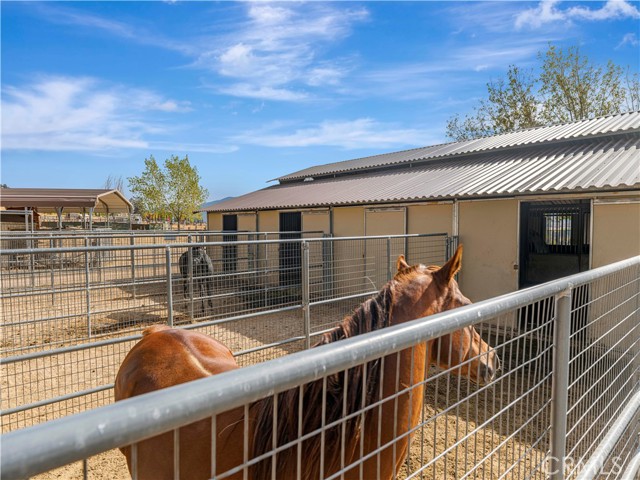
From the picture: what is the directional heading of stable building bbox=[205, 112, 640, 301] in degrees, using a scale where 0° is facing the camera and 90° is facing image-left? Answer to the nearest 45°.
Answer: approximately 45°

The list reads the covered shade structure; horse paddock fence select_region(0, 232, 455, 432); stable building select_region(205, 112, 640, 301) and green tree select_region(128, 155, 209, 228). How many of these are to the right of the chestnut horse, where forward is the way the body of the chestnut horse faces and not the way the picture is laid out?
0

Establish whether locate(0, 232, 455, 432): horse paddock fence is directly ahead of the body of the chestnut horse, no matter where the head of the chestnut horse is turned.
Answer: no

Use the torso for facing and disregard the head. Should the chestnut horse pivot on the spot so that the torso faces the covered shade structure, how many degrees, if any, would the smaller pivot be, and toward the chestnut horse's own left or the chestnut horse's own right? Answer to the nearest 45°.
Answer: approximately 135° to the chestnut horse's own left

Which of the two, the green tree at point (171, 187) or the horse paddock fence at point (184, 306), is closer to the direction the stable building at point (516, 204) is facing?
the horse paddock fence

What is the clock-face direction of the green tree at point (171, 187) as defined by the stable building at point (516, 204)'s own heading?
The green tree is roughly at 3 o'clock from the stable building.

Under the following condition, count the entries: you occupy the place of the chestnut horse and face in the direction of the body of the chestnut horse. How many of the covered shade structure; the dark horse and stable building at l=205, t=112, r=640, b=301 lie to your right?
0

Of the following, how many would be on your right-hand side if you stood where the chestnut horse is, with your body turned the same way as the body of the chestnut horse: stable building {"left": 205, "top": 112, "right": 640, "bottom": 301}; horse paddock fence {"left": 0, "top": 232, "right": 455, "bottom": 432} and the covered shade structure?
0

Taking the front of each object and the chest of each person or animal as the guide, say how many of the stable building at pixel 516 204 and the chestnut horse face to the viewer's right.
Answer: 1

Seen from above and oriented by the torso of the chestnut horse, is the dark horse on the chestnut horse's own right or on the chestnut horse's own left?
on the chestnut horse's own left

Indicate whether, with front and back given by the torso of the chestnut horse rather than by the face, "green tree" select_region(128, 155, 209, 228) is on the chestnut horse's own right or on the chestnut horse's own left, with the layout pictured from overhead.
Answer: on the chestnut horse's own left

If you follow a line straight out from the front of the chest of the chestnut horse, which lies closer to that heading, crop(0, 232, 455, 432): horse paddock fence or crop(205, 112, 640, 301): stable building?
the stable building

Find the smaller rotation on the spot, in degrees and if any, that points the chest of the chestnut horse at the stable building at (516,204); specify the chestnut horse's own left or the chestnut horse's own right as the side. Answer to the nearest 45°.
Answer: approximately 45° to the chestnut horse's own left

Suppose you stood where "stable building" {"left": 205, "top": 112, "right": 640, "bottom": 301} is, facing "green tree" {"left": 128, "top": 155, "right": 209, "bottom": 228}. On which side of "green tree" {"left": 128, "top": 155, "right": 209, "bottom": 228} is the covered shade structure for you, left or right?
left

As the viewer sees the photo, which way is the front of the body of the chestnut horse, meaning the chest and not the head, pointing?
to the viewer's right
